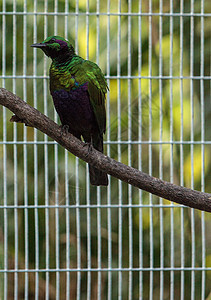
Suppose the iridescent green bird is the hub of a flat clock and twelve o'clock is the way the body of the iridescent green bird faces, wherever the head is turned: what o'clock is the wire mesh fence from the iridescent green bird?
The wire mesh fence is roughly at 5 o'clock from the iridescent green bird.

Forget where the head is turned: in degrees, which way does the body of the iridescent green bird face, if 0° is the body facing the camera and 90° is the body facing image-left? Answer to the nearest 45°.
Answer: approximately 45°
